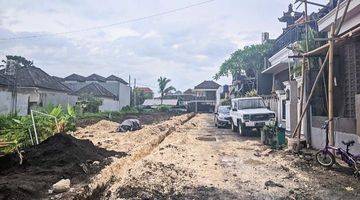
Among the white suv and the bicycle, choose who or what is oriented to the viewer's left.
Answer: the bicycle

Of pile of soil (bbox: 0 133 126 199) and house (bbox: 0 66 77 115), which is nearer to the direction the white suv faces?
the pile of soil

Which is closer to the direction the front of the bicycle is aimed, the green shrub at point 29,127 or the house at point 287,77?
the green shrub

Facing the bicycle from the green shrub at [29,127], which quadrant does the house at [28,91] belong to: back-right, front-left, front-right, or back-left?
back-left

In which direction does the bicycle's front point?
to the viewer's left

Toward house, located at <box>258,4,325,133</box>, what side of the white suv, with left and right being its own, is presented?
left

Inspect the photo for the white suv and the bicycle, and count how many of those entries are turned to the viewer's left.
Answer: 1

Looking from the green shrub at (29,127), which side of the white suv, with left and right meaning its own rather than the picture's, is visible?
right
